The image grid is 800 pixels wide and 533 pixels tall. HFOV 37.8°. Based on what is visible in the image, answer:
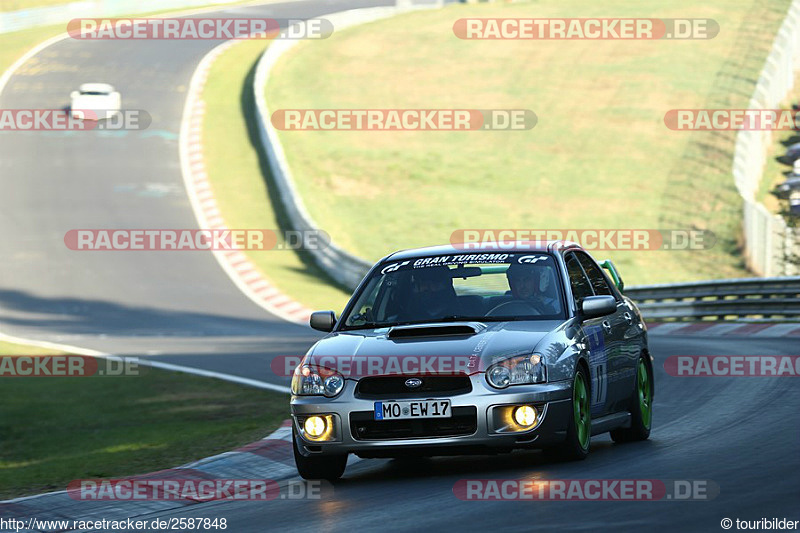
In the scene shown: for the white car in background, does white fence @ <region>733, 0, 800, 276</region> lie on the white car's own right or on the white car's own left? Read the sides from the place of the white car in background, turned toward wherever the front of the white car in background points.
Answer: on the white car's own left

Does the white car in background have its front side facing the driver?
yes

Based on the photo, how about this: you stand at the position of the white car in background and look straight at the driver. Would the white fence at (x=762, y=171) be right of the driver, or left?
left

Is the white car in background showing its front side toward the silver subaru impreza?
yes

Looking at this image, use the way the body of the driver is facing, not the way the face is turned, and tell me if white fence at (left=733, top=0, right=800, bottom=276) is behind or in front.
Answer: behind

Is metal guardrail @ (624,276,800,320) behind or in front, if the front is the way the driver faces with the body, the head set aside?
behind

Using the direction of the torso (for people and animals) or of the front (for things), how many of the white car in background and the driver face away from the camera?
0
